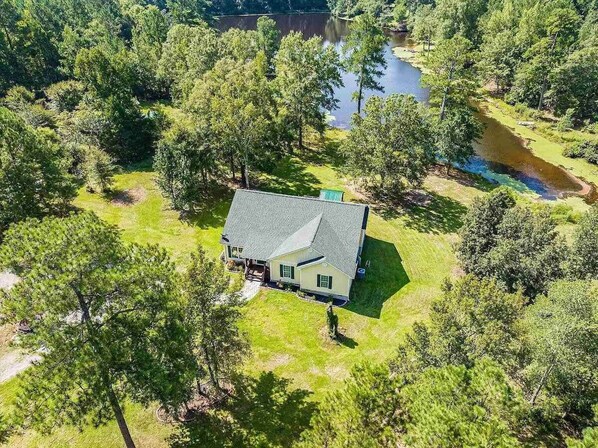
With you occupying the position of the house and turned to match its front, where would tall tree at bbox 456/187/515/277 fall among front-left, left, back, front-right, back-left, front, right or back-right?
left

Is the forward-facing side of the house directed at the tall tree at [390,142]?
no

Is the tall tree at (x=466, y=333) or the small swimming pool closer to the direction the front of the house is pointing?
the tall tree

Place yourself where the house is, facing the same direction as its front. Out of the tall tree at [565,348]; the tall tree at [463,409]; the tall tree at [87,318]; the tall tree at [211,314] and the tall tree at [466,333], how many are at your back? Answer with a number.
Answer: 0

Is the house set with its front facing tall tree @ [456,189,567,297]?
no

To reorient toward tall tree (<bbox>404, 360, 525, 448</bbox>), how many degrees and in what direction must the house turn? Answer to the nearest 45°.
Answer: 0° — it already faces it

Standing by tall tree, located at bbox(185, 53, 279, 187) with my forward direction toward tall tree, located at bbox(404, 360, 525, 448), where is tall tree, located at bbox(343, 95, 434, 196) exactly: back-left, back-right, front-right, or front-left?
front-left

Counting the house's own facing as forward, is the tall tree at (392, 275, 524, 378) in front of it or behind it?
in front

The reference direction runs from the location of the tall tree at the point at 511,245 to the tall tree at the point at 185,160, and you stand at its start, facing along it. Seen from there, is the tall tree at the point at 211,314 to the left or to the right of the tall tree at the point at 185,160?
left

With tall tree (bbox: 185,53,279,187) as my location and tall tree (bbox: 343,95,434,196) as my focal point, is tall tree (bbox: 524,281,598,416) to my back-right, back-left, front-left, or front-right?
front-right

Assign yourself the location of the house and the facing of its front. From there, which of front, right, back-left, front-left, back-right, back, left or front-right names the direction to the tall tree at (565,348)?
front-left

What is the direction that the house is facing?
toward the camera

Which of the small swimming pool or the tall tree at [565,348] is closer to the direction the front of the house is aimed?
the tall tree

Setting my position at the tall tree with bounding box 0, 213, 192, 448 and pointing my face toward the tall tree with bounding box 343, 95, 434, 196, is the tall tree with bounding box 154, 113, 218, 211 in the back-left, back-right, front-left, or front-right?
front-left
